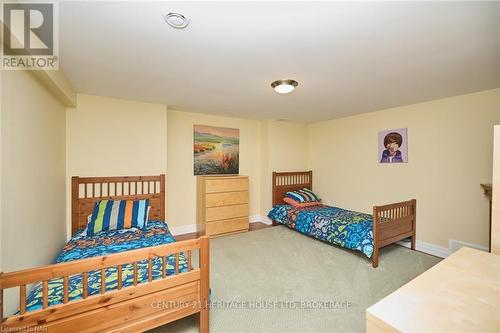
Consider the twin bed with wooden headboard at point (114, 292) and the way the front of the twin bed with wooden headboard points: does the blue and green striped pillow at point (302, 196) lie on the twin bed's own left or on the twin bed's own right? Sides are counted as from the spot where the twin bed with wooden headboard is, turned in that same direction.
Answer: on the twin bed's own left

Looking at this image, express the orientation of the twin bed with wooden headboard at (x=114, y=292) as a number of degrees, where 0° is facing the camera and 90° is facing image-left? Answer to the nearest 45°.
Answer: approximately 0°

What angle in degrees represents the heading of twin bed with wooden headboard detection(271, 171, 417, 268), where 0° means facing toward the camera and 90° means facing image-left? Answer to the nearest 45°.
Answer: approximately 315°

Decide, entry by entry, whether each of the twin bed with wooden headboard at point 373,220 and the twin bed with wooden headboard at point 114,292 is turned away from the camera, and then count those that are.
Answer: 0

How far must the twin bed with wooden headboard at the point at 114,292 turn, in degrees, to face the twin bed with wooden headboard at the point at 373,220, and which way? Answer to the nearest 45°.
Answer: approximately 90° to its left

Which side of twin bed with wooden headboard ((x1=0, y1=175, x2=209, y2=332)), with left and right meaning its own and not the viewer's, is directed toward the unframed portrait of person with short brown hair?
left
